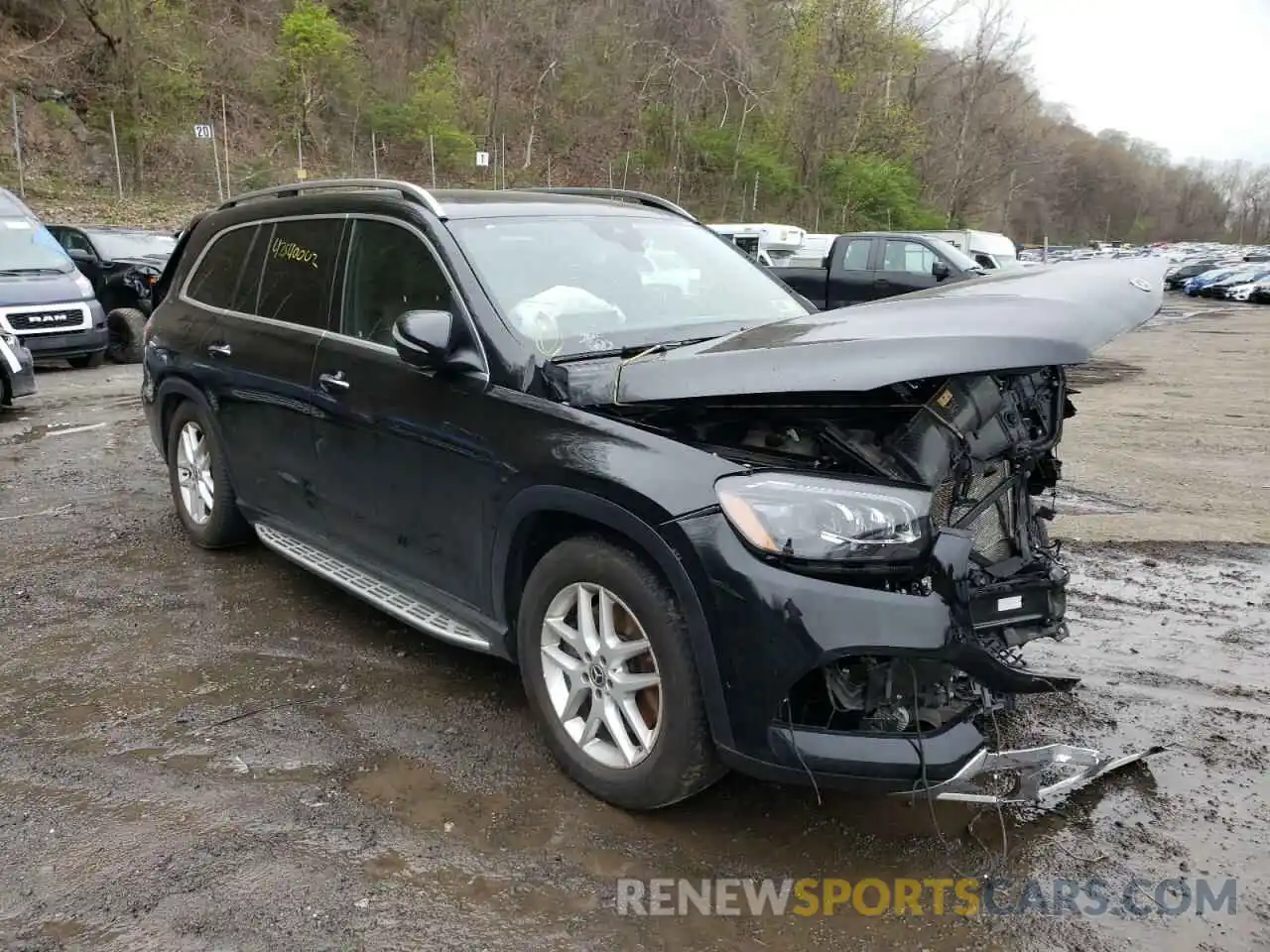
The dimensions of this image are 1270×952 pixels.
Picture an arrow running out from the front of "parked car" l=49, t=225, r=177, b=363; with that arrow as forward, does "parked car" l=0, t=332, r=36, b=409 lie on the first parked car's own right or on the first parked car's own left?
on the first parked car's own right

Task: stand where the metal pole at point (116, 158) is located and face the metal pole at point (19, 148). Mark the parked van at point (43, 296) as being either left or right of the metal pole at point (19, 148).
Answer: left

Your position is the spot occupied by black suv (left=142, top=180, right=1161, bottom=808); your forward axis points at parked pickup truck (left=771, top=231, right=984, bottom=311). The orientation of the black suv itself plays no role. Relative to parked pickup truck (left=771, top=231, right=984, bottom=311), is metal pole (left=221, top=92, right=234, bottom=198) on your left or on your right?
left

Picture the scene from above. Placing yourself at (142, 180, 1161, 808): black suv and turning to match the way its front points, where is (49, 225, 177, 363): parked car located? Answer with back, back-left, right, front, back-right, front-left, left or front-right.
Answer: back

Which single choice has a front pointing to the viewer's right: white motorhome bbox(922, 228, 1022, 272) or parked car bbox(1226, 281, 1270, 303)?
the white motorhome

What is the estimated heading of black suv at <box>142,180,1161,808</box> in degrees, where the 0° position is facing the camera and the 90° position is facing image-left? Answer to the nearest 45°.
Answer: approximately 315°

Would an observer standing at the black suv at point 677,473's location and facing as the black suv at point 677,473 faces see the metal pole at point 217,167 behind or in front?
behind

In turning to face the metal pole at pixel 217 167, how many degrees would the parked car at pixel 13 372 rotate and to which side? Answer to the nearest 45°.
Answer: approximately 135° to its left

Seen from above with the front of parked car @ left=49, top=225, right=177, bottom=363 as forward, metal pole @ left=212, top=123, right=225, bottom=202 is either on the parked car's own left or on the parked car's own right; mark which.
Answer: on the parked car's own left

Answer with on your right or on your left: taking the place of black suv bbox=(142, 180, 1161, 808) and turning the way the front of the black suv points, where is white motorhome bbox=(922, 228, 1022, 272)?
on your left
